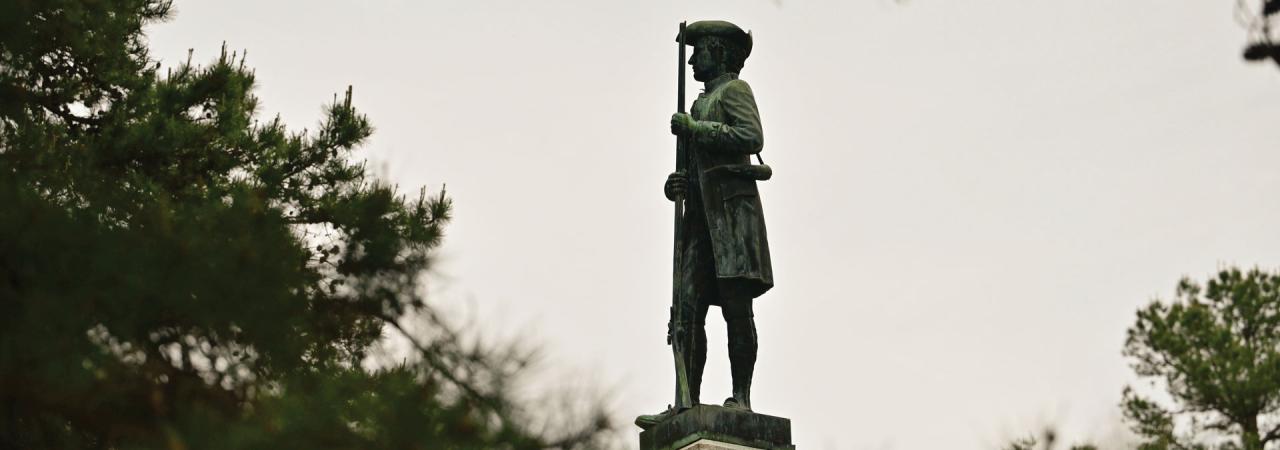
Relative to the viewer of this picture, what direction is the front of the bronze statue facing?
facing to the left of the viewer

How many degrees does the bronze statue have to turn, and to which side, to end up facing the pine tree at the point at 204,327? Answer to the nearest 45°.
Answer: approximately 45° to its left
